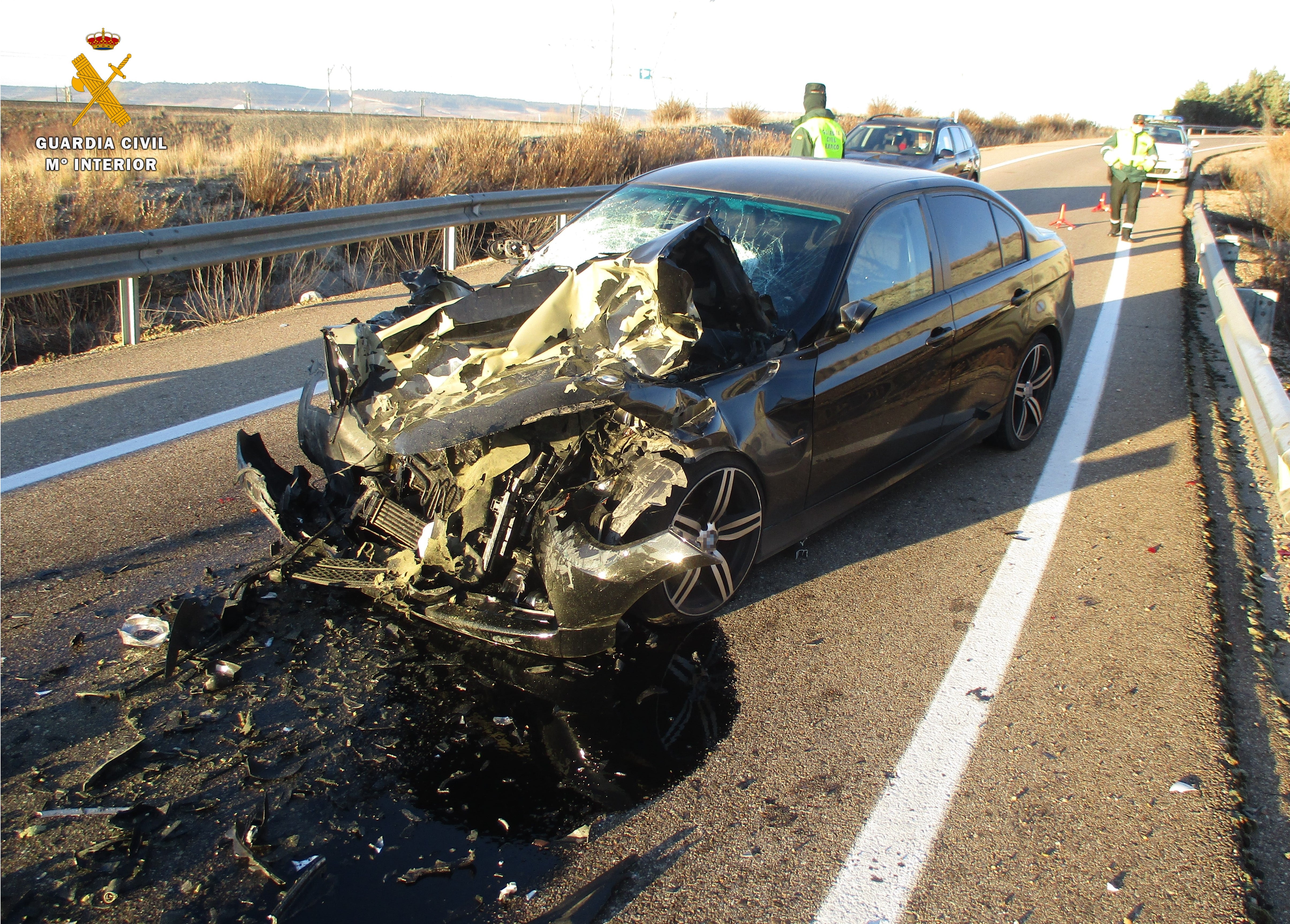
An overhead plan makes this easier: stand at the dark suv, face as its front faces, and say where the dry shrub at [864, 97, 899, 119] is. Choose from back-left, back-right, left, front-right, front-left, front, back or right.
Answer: back-right

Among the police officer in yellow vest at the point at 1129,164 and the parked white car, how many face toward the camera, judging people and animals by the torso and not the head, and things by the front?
2

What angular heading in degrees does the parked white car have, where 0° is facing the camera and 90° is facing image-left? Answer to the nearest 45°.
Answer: approximately 0°

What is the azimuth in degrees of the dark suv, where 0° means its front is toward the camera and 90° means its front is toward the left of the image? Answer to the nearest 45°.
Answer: approximately 45°

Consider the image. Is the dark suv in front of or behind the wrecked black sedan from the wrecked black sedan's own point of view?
behind

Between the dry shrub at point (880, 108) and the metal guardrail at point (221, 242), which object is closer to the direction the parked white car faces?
the metal guardrail

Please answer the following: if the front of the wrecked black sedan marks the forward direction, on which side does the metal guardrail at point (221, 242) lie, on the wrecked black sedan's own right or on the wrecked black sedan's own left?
on the wrecked black sedan's own right
